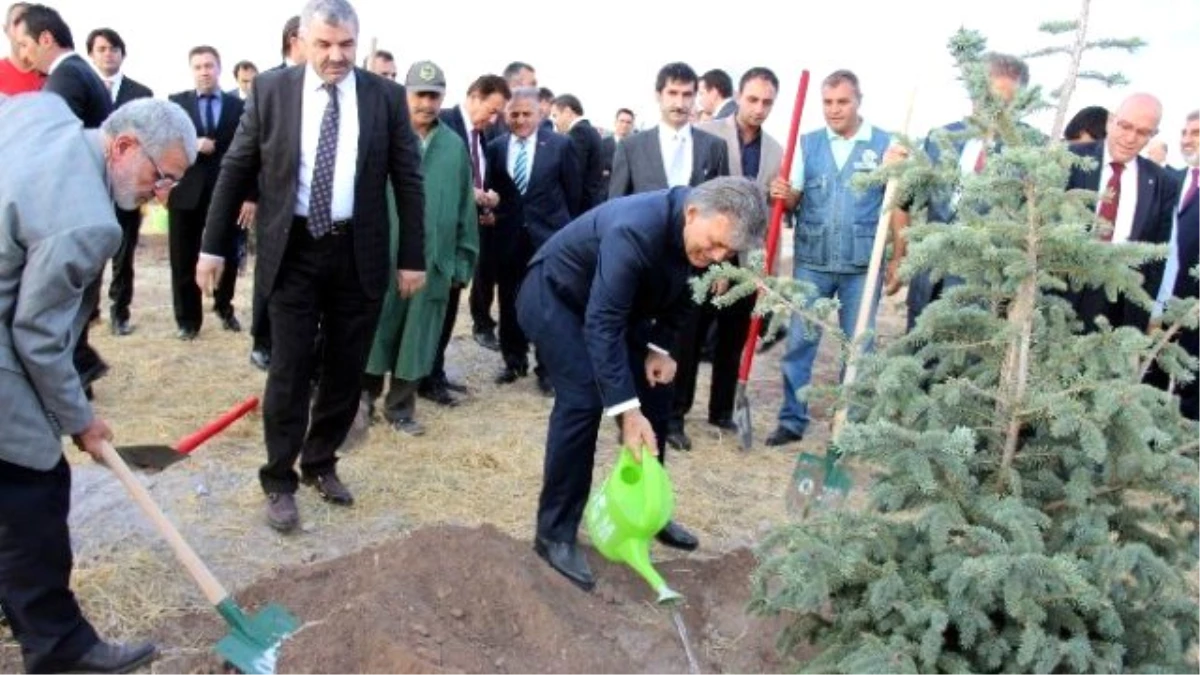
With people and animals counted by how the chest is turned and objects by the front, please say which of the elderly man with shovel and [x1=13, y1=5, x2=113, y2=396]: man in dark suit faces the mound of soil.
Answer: the elderly man with shovel

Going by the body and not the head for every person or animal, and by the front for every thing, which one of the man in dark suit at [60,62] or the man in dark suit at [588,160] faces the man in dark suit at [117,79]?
the man in dark suit at [588,160]

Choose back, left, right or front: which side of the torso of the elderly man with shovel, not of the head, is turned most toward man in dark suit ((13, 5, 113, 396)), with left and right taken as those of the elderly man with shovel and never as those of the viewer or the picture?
left

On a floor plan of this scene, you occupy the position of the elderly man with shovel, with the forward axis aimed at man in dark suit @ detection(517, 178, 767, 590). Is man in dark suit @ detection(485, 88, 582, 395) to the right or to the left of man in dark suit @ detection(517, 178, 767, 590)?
left
